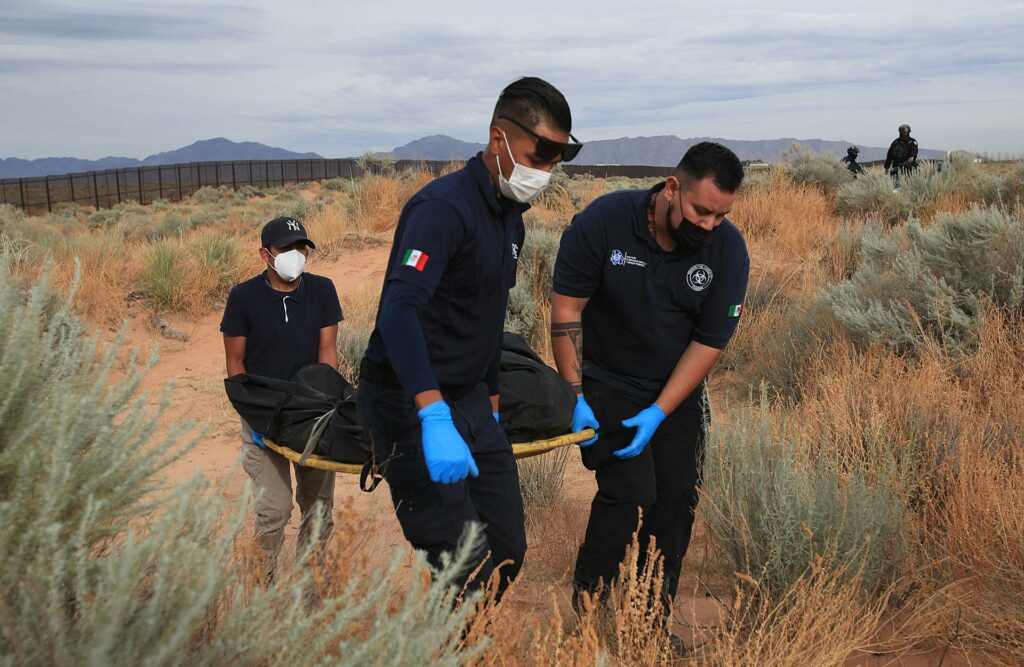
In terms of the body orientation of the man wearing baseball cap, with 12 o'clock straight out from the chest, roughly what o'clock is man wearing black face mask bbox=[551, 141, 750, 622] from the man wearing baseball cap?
The man wearing black face mask is roughly at 10 o'clock from the man wearing baseball cap.

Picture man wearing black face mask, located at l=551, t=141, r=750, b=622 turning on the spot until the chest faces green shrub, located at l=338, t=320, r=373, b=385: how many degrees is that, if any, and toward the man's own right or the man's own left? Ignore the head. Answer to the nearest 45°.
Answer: approximately 135° to the man's own right

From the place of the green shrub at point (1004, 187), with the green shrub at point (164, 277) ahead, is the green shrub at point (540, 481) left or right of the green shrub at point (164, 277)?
left

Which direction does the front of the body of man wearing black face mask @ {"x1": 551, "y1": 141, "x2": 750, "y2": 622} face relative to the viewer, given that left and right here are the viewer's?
facing the viewer

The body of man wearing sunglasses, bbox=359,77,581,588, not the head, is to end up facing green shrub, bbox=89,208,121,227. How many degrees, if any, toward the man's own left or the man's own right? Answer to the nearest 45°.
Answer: approximately 180°

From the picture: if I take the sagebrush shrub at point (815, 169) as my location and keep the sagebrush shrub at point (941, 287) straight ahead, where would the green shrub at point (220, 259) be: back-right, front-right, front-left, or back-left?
front-right

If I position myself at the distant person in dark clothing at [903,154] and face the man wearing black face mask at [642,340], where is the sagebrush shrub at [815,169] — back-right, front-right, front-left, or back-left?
front-right

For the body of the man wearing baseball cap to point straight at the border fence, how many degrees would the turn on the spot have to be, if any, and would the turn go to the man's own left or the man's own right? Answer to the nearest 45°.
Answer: approximately 180°

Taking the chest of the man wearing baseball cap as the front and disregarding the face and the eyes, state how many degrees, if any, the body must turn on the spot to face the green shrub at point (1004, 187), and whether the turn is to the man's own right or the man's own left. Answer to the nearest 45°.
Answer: approximately 135° to the man's own left

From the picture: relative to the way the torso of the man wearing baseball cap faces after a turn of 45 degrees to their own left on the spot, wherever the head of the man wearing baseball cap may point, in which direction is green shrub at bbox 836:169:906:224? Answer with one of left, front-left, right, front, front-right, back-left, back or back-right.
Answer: left

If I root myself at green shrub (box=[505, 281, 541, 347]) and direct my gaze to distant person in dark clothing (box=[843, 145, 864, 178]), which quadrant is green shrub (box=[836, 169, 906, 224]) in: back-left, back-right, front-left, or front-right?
front-right

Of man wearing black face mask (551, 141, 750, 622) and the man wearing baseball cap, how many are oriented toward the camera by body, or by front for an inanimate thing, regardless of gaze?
2

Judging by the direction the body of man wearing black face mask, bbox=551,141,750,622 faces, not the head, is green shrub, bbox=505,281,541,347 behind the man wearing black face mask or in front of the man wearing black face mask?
behind

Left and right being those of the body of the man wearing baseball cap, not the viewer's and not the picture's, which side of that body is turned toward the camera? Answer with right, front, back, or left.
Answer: front

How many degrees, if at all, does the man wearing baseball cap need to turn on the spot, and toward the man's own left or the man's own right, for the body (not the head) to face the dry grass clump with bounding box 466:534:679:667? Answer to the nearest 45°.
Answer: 0° — they already face it
